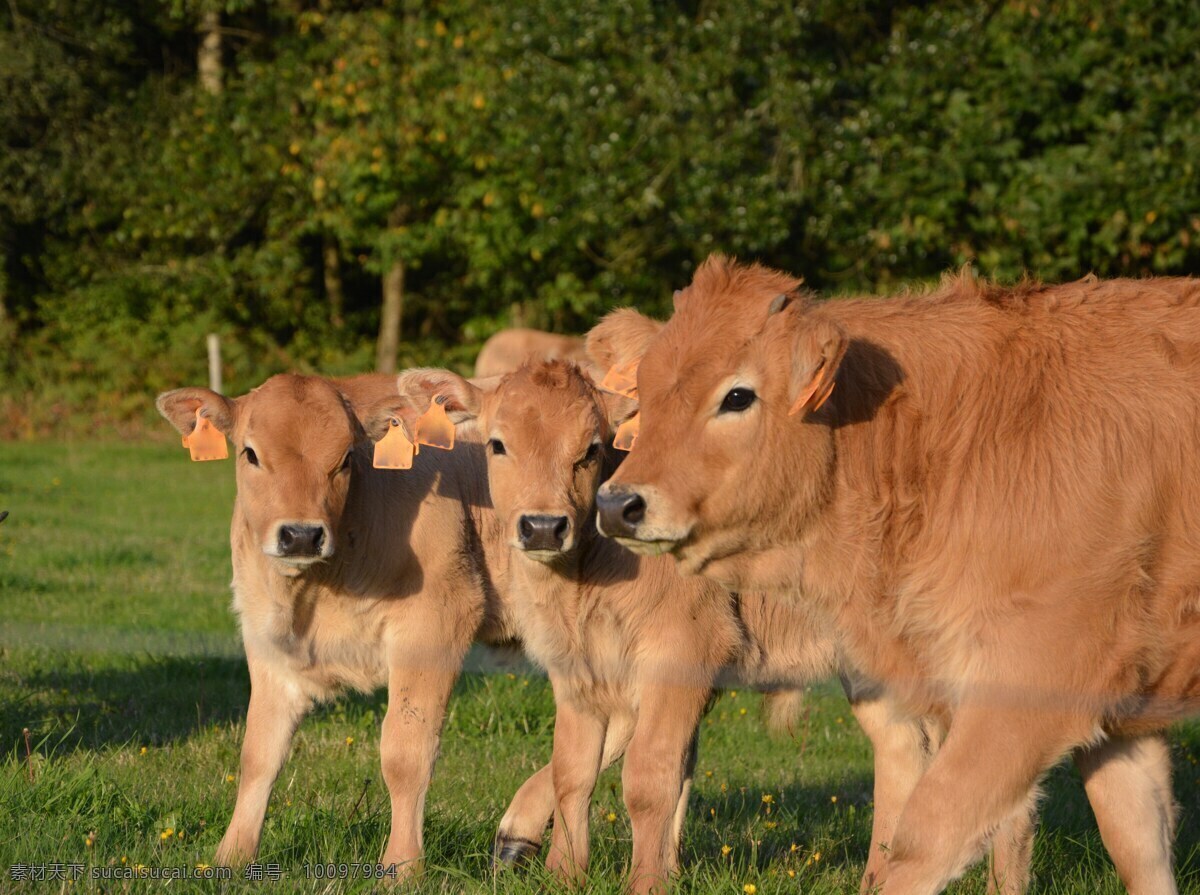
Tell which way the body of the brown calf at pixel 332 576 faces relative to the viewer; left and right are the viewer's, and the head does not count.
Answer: facing the viewer and to the left of the viewer

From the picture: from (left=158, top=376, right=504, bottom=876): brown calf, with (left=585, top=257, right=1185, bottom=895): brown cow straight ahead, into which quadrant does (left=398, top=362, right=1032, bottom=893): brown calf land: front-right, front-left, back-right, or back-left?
front-left

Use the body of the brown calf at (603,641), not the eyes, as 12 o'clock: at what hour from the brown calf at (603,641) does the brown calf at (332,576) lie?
the brown calf at (332,576) is roughly at 2 o'clock from the brown calf at (603,641).

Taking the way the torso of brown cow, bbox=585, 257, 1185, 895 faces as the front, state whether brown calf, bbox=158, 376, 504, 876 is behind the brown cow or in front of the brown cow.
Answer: in front

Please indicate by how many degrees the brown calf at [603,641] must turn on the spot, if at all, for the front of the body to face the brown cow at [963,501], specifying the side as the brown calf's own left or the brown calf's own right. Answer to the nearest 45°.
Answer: approximately 90° to the brown calf's own left

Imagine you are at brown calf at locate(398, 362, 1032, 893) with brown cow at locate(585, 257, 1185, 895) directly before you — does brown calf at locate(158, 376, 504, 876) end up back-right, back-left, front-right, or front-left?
back-right

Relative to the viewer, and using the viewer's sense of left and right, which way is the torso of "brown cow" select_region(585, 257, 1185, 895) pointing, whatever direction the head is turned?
facing to the left of the viewer

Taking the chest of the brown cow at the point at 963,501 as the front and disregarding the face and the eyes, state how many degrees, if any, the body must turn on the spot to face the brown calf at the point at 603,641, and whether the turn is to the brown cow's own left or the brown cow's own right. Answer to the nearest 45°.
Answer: approximately 45° to the brown cow's own right

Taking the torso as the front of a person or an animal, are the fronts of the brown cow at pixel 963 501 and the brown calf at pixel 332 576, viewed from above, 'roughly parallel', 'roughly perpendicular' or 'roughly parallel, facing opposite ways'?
roughly perpendicular

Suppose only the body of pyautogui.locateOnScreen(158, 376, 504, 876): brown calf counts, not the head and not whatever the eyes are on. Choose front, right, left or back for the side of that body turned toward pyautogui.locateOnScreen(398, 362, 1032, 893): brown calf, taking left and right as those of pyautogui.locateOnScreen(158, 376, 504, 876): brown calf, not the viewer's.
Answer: left

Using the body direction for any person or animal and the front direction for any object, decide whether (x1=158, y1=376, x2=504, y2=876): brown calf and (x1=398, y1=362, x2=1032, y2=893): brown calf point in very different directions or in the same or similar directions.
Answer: same or similar directions

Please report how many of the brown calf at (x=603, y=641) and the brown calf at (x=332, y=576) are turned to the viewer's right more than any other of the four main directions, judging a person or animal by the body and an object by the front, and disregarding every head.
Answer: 0

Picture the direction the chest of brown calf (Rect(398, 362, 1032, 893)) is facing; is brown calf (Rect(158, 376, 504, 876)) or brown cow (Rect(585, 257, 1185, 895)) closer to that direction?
the brown calf

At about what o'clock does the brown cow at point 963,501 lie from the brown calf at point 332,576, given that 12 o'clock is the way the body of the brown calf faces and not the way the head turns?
The brown cow is roughly at 9 o'clock from the brown calf.
